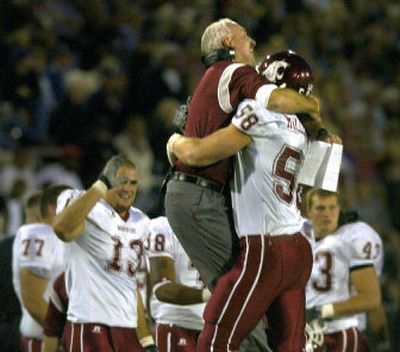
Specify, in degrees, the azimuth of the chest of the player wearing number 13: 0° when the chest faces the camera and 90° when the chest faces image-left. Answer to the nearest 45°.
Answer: approximately 315°

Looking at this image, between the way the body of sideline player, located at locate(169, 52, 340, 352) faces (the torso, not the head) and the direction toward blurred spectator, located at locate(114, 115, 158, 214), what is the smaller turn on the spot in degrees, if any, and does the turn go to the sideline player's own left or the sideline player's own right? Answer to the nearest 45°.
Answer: approximately 45° to the sideline player's own right

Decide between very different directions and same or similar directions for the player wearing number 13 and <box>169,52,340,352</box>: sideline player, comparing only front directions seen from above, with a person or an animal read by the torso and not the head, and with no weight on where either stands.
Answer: very different directions

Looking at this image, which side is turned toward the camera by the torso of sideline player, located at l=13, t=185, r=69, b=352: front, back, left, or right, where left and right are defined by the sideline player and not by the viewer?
right

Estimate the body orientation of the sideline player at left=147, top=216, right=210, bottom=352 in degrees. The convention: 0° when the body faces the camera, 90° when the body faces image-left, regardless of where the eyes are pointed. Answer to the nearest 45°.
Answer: approximately 315°

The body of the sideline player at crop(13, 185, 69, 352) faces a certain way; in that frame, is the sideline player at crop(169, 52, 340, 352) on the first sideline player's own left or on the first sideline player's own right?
on the first sideline player's own right

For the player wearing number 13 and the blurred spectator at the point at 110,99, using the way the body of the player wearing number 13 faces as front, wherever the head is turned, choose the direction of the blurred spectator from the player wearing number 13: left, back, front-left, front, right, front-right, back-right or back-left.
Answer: back-left
